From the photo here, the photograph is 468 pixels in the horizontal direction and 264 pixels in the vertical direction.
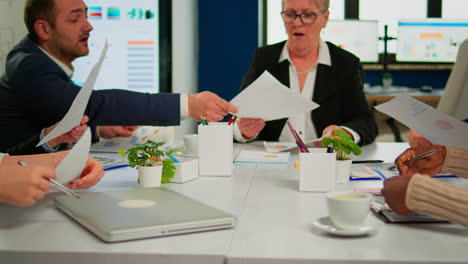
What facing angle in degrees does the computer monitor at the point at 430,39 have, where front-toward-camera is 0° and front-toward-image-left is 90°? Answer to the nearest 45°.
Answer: approximately 0°

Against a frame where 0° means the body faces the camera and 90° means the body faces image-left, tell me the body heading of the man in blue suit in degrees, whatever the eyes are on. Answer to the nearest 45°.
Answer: approximately 270°

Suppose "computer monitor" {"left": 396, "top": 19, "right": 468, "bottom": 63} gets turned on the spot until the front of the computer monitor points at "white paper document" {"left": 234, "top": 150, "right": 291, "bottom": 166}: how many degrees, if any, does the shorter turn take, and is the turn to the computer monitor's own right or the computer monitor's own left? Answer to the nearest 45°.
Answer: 0° — it already faces it

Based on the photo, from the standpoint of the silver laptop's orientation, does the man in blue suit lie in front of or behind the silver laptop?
behind

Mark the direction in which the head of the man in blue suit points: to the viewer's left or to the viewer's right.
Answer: to the viewer's right

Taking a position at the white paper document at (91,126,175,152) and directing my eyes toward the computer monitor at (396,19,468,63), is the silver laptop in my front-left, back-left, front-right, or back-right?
back-right

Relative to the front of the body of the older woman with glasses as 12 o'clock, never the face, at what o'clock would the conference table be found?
The conference table is roughly at 12 o'clock from the older woman with glasses.
